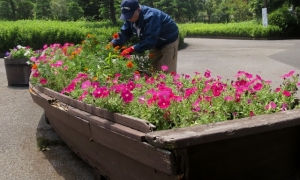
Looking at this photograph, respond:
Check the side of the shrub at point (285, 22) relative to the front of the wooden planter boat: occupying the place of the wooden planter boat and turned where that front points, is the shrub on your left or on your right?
on your right

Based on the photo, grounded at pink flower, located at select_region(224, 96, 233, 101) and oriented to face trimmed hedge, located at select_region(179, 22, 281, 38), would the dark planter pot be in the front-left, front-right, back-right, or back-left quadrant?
front-left

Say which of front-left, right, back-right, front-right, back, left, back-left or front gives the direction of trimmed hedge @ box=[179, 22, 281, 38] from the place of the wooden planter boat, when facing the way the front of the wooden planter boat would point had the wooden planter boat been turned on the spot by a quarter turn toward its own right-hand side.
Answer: front-left

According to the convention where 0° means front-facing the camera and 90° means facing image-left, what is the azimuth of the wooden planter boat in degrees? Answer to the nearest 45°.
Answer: approximately 135°

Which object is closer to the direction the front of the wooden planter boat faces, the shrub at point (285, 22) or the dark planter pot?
the dark planter pot

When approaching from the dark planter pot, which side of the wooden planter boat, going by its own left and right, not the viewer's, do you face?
front
